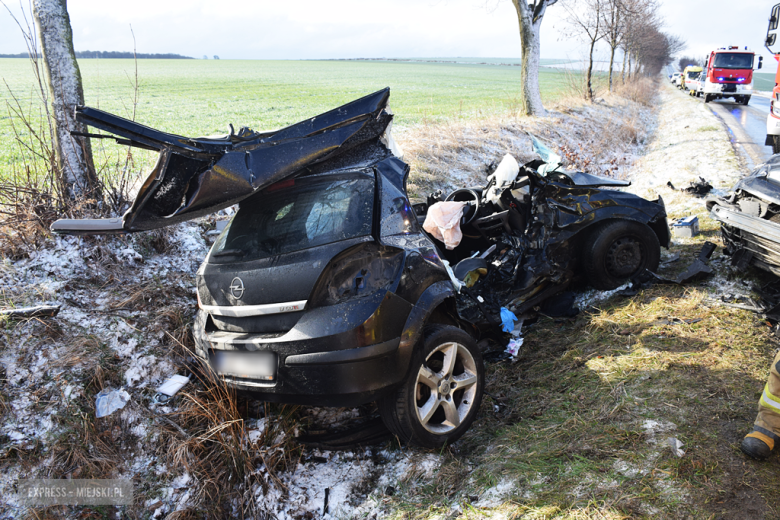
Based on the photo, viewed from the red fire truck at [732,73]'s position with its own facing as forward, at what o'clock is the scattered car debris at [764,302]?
The scattered car debris is roughly at 12 o'clock from the red fire truck.

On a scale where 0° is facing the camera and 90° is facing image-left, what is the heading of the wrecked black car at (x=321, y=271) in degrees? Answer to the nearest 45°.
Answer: approximately 225°

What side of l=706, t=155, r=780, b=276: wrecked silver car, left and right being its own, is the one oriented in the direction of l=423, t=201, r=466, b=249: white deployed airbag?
front

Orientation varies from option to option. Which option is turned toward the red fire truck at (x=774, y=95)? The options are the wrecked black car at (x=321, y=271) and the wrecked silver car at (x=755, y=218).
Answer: the wrecked black car at (x=321, y=271)

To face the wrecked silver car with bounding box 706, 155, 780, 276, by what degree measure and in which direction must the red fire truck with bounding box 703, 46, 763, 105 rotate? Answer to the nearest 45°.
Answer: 0° — it already faces it

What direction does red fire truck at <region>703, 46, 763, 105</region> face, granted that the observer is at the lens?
facing the viewer

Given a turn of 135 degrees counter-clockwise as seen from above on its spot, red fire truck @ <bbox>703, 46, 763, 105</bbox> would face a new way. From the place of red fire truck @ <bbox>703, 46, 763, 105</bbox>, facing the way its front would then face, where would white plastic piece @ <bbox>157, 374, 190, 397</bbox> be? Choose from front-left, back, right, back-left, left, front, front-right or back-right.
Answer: back-right

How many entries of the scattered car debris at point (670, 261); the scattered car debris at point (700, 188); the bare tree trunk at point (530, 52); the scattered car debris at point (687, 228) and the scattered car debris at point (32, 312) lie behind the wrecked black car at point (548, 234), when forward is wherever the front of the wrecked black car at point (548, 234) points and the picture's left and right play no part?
1

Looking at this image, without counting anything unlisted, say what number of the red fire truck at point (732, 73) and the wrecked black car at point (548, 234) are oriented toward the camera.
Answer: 1

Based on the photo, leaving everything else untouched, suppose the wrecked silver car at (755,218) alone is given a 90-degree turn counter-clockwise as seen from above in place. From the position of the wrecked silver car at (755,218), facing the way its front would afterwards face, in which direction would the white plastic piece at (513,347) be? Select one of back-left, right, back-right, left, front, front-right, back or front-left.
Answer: right

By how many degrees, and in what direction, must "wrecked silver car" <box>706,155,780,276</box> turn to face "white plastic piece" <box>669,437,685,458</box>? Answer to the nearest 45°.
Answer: approximately 45° to its left

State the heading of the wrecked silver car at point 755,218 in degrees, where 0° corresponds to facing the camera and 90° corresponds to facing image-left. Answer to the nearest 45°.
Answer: approximately 45°

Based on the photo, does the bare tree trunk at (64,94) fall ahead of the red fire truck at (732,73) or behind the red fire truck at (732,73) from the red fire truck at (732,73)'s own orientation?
ahead

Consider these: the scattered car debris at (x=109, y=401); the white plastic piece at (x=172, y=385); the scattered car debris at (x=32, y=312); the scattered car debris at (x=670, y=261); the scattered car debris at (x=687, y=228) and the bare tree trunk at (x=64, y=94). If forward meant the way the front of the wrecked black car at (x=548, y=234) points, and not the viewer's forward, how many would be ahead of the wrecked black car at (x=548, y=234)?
2

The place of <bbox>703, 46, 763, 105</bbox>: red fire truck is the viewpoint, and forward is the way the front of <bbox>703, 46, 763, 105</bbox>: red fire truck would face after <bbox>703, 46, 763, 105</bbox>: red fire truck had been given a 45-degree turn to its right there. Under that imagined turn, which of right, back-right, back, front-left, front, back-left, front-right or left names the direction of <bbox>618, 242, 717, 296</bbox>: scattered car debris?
front-left

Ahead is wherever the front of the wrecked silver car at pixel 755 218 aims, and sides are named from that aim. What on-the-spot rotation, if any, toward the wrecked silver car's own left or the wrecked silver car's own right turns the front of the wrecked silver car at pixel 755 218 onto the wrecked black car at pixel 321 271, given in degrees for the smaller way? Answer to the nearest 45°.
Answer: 0° — it already faces it

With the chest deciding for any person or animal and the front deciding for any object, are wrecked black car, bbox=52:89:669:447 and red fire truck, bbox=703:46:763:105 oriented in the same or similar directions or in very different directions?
very different directions

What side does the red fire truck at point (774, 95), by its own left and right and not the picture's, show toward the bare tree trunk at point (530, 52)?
right
